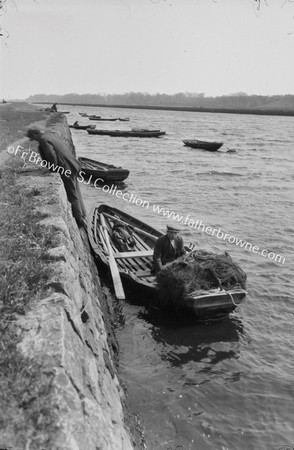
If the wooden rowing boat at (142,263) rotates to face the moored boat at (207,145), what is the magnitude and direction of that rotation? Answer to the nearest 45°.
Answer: approximately 45° to its right

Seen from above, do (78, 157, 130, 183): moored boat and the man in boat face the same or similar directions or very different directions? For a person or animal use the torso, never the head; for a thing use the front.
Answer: very different directions

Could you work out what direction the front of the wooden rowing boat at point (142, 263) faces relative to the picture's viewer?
facing away from the viewer and to the left of the viewer

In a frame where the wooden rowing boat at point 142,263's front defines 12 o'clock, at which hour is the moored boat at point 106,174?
The moored boat is roughly at 1 o'clock from the wooden rowing boat.

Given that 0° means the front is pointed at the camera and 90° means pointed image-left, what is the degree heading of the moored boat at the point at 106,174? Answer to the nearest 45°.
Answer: approximately 135°

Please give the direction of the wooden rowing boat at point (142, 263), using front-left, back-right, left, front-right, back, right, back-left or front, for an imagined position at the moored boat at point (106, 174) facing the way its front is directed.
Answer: back-left

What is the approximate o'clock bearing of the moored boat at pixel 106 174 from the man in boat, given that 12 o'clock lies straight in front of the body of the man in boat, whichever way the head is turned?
The moored boat is roughly at 7 o'clock from the man in boat.
